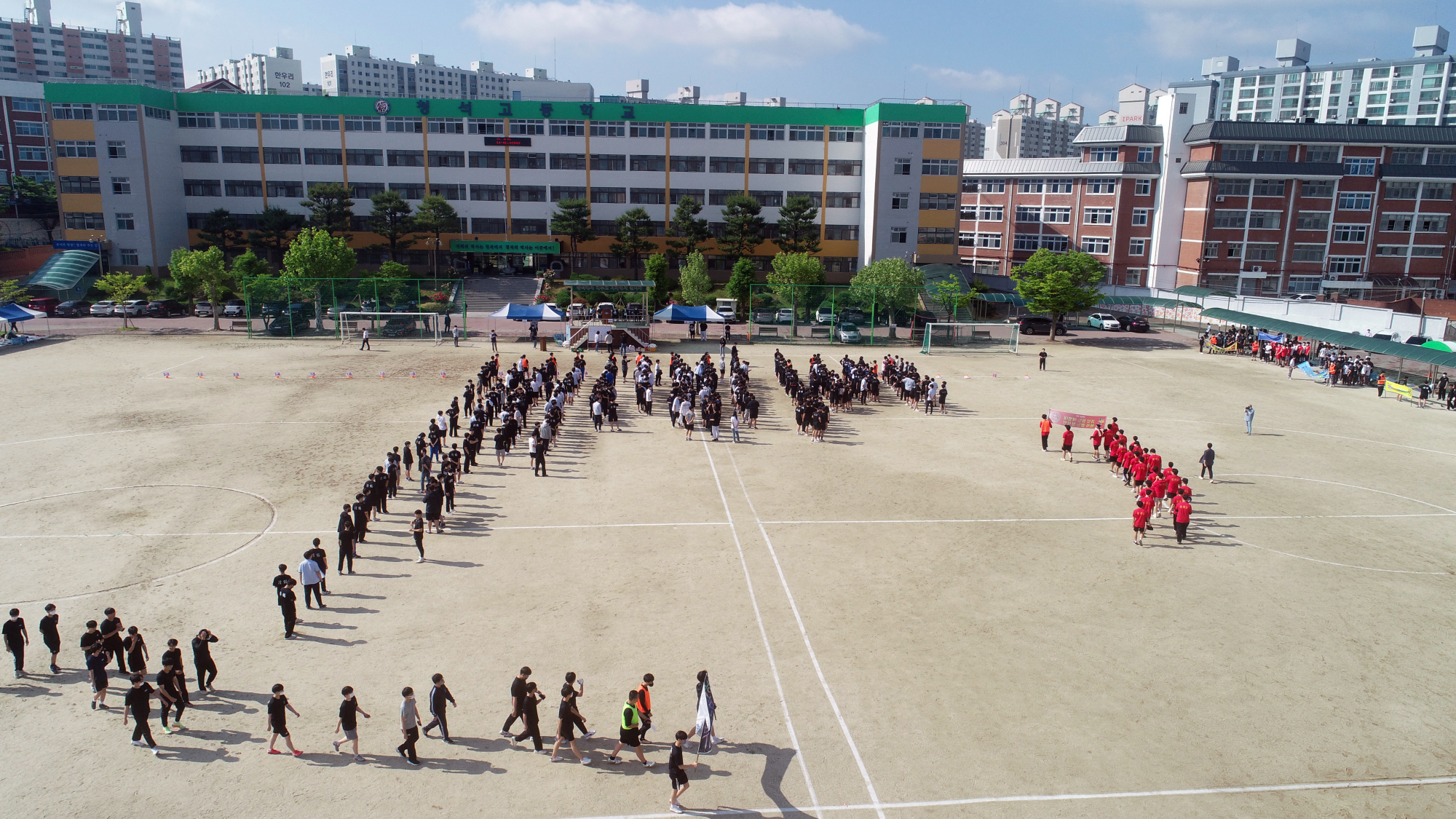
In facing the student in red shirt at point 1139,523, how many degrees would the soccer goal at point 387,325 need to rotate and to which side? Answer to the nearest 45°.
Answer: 0° — it already faces them

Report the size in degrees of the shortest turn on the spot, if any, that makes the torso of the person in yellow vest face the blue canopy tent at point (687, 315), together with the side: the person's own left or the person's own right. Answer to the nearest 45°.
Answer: approximately 90° to the person's own left

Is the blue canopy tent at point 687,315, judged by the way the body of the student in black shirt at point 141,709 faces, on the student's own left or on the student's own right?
on the student's own left

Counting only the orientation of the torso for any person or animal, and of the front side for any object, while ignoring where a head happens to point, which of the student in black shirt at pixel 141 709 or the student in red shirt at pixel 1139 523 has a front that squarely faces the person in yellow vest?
the student in black shirt

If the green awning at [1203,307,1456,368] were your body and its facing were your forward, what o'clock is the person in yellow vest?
The person in yellow vest is roughly at 11 o'clock from the green awning.

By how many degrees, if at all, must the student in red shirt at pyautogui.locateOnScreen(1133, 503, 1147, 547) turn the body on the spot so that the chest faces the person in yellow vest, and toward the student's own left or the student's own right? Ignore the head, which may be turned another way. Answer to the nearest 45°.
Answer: approximately 135° to the student's own left

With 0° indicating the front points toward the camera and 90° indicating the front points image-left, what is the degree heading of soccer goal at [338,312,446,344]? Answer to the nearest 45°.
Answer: approximately 0°

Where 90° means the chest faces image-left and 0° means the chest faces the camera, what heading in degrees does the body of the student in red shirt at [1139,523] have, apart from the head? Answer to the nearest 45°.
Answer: approximately 180°

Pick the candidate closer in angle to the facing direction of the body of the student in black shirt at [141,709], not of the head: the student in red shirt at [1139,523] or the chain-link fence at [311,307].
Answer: the student in red shirt

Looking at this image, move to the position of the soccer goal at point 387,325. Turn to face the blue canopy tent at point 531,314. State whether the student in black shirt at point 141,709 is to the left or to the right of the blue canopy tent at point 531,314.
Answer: right

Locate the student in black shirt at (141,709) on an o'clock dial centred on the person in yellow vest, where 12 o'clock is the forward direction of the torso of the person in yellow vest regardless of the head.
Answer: The student in black shirt is roughly at 6 o'clock from the person in yellow vest.

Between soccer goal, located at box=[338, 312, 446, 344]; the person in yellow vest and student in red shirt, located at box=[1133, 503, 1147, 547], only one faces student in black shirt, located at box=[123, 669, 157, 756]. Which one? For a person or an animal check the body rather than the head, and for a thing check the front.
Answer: the soccer goal
